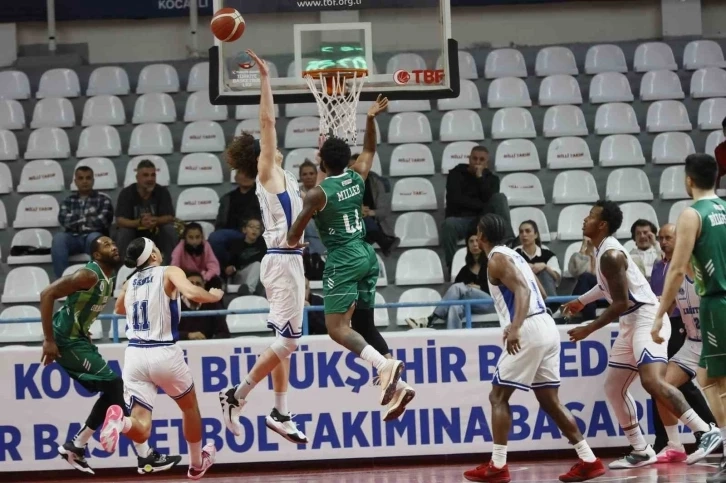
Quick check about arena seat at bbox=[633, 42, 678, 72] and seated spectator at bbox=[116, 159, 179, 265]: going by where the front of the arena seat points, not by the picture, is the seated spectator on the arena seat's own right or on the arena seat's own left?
on the arena seat's own right

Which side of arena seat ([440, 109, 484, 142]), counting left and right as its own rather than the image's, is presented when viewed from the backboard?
front

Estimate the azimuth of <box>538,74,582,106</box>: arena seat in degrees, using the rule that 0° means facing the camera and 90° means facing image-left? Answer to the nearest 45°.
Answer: approximately 0°

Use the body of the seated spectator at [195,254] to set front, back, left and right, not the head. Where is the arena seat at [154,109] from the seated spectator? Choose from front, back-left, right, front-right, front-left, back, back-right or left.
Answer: back

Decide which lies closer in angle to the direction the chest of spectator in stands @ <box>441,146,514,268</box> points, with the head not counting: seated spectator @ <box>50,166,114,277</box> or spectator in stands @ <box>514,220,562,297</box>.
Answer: the spectator in stands

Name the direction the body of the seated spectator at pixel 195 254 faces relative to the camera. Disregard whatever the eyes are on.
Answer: toward the camera

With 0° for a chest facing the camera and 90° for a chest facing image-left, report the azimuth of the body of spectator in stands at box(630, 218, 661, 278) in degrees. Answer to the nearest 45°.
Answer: approximately 0°

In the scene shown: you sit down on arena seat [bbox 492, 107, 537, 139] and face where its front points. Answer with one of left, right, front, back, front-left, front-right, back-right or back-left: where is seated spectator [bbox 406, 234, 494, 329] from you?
front

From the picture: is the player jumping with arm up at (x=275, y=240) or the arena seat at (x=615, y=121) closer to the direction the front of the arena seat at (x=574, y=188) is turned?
the player jumping with arm up

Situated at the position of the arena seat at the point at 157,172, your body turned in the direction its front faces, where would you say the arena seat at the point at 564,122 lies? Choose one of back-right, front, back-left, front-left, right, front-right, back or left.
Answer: left

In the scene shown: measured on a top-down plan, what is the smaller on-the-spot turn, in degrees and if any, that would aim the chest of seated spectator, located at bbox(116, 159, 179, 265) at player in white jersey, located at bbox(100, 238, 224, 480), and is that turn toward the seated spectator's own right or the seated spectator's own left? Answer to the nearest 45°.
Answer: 0° — they already face them
